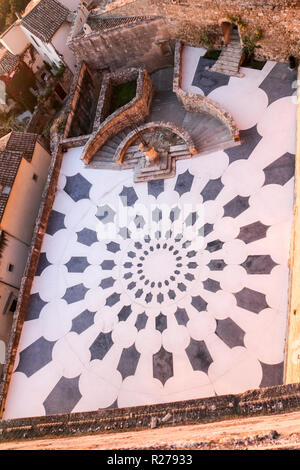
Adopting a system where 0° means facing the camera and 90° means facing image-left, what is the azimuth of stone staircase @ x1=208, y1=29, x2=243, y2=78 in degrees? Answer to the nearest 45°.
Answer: approximately 0°

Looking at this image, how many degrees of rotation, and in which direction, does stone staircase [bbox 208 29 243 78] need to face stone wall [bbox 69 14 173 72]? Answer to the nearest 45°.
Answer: approximately 90° to its right
